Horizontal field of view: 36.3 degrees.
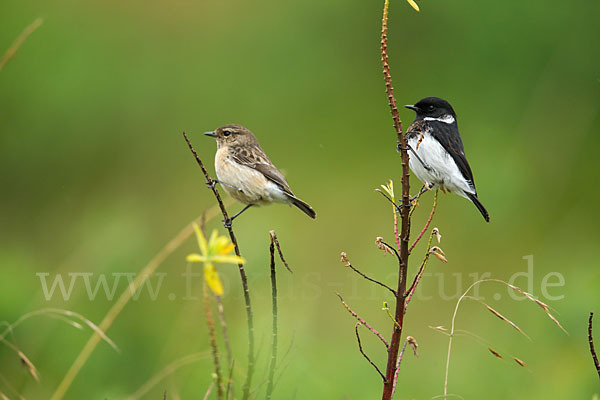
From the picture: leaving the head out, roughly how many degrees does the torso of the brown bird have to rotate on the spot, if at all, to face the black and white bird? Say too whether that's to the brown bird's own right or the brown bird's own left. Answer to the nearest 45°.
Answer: approximately 180°

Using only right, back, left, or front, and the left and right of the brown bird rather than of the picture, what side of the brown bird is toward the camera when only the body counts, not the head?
left

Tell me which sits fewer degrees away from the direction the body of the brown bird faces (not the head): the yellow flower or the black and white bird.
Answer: the yellow flower

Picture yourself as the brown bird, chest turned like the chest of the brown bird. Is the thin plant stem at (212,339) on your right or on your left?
on your left

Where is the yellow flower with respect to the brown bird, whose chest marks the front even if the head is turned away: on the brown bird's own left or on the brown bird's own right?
on the brown bird's own left
